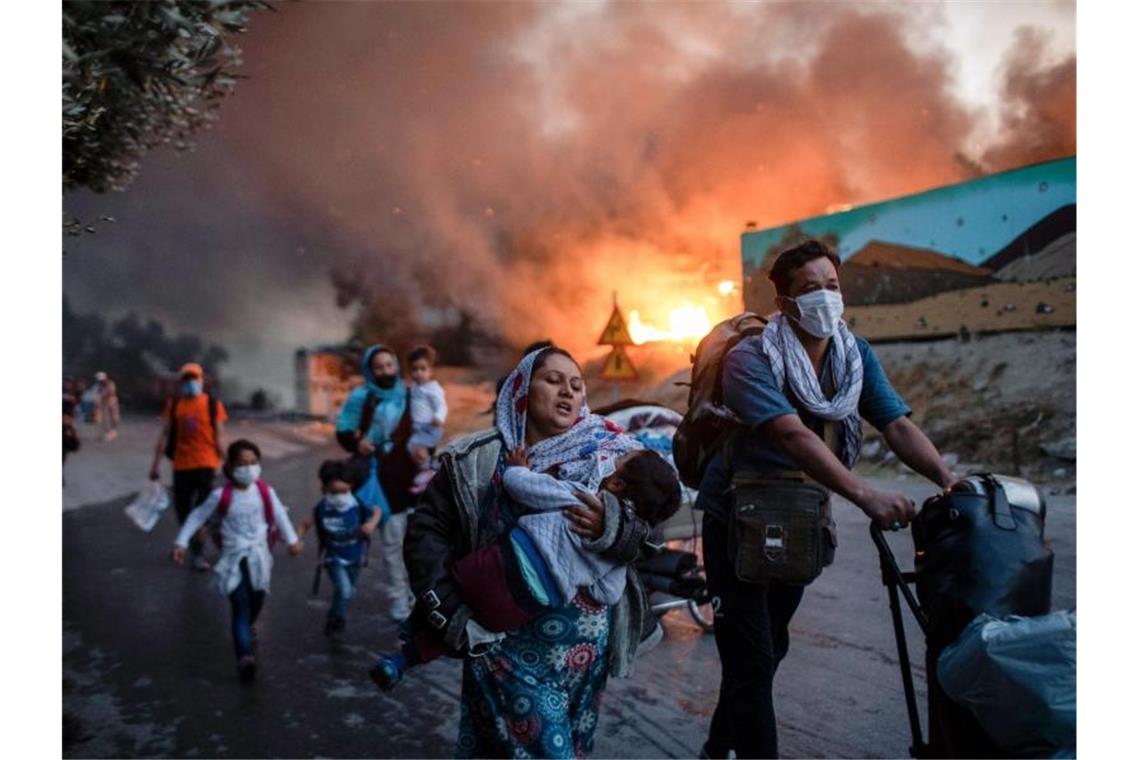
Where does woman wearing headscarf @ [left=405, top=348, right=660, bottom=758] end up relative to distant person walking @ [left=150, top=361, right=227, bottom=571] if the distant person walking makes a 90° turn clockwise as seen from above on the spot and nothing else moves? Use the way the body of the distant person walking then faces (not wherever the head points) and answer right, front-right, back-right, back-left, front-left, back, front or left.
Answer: left

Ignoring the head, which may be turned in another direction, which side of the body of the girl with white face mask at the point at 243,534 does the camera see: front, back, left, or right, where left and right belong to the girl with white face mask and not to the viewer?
front

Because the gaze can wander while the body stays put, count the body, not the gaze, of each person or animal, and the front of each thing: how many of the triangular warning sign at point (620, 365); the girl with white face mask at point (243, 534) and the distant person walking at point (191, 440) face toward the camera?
3

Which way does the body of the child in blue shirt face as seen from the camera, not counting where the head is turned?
toward the camera

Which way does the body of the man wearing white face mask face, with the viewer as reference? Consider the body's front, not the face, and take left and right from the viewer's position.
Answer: facing the viewer and to the right of the viewer

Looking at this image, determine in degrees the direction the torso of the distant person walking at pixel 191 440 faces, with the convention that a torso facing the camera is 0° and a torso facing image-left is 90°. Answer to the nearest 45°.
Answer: approximately 0°

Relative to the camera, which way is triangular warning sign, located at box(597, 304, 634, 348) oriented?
toward the camera

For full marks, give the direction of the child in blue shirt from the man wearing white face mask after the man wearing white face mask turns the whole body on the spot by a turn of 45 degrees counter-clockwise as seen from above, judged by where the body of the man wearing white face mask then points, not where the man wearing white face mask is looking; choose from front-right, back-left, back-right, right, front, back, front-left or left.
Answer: back-left
